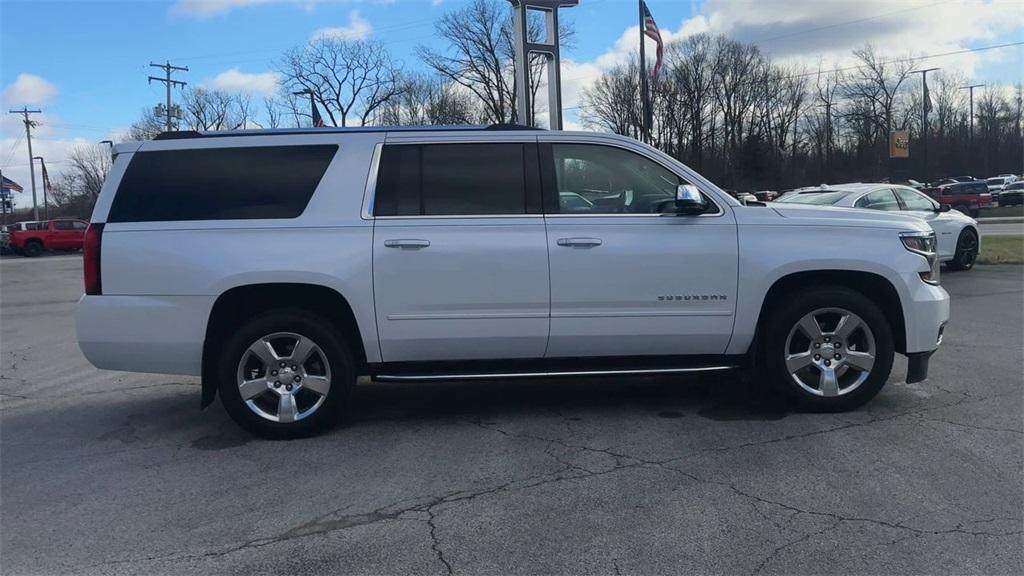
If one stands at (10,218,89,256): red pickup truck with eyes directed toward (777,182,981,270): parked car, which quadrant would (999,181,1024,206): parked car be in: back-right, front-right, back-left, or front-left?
front-left

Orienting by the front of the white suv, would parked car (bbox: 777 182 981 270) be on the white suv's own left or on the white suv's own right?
on the white suv's own left

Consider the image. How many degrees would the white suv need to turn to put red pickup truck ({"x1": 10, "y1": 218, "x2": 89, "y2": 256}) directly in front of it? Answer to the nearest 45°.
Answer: approximately 135° to its left

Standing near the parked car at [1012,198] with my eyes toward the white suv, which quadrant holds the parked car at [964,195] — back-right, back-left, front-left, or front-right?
front-right

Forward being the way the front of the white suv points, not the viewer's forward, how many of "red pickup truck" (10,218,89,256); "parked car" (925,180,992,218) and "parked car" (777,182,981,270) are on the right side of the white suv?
0

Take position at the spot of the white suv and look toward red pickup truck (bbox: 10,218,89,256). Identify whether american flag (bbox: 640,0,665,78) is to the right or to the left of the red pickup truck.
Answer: right

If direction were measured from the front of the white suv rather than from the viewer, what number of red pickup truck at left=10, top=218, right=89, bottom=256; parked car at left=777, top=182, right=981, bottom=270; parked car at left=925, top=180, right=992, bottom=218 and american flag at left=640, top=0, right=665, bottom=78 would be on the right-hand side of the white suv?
0

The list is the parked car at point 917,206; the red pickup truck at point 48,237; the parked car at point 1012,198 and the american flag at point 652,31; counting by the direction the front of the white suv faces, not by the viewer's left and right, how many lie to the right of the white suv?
0

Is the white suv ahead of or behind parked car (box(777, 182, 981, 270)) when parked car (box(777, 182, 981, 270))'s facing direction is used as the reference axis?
behind

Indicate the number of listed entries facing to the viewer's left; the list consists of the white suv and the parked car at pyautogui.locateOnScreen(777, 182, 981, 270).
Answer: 0

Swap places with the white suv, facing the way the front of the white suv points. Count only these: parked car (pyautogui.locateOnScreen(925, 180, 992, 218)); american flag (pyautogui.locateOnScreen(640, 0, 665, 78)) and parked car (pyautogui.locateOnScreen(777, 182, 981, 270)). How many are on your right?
0

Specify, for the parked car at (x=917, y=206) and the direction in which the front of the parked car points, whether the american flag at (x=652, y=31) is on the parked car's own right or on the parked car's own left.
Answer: on the parked car's own left

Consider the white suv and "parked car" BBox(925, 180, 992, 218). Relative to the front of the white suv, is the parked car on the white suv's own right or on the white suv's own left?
on the white suv's own left

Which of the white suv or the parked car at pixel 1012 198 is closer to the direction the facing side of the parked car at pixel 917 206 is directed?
the parked car

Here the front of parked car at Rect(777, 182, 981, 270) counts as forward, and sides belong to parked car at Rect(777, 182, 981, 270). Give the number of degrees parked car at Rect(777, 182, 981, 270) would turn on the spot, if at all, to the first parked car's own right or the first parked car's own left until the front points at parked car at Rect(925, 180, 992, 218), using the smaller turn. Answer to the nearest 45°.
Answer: approximately 45° to the first parked car's own left

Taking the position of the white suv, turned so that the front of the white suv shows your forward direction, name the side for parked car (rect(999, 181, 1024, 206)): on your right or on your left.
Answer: on your left

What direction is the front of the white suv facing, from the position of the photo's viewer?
facing to the right of the viewer

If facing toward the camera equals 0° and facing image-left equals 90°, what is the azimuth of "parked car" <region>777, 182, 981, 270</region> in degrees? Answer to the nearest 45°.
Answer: approximately 225°
